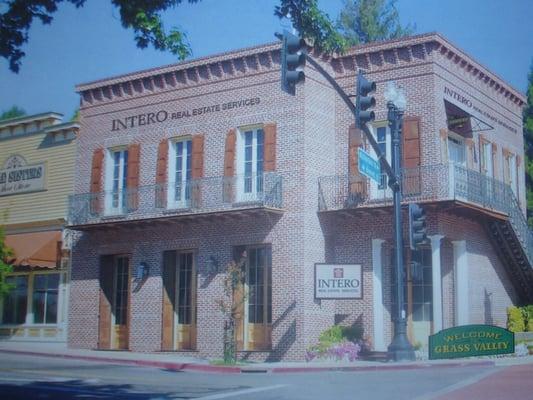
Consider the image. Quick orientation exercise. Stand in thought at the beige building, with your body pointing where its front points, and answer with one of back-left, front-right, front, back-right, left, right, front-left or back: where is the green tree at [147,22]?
front-left

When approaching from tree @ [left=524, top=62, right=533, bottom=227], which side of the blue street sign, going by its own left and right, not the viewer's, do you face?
left

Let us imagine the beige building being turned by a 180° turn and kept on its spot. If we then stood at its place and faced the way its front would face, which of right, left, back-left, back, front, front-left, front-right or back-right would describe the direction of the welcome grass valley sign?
right

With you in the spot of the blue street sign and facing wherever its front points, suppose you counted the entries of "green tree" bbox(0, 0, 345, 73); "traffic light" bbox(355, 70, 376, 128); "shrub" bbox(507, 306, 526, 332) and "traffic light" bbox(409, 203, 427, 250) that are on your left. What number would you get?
2
